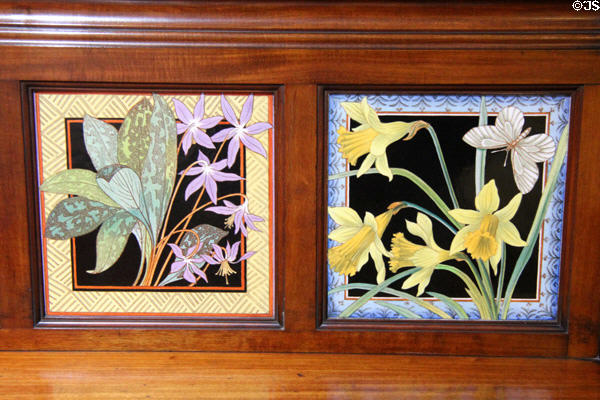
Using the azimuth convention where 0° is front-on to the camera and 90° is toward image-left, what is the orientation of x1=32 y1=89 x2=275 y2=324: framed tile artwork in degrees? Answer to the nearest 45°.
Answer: approximately 0°
